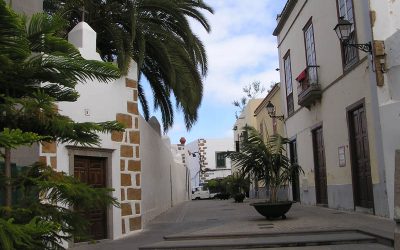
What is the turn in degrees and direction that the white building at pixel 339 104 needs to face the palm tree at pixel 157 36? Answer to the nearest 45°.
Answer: approximately 45° to its right

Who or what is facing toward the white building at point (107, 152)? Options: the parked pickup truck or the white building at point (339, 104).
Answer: the white building at point (339, 104)

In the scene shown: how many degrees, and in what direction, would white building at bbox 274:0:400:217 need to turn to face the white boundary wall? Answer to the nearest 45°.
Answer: approximately 45° to its right

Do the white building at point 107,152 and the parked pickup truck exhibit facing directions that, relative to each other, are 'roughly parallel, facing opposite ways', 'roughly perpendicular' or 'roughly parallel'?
roughly perpendicular

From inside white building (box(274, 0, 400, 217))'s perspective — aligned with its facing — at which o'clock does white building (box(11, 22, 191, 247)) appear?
white building (box(11, 22, 191, 247)) is roughly at 12 o'clock from white building (box(274, 0, 400, 217)).
